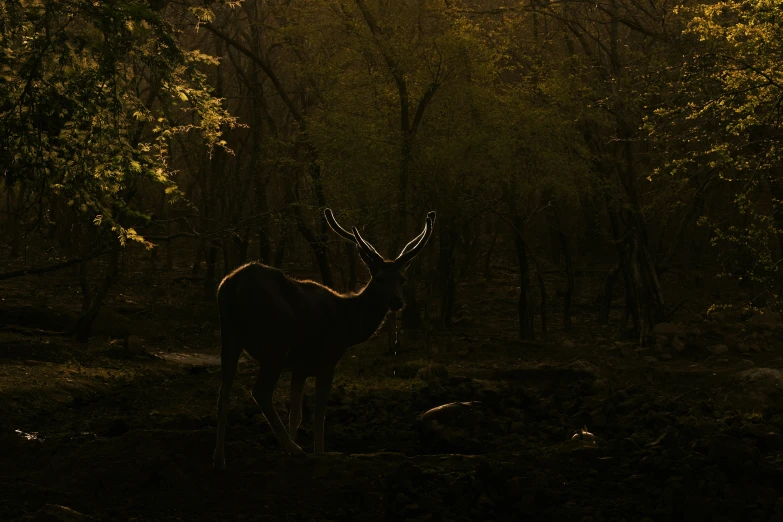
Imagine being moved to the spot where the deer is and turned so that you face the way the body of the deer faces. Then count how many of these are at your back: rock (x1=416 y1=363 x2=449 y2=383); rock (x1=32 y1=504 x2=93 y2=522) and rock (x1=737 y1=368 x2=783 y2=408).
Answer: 1

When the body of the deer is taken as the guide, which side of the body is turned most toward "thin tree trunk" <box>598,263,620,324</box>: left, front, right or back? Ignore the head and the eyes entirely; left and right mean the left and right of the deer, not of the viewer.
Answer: front

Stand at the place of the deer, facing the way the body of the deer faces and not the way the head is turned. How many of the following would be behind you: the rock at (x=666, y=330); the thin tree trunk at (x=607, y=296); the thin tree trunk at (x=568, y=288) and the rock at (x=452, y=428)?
0

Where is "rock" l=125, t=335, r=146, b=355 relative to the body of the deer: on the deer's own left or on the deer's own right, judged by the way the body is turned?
on the deer's own left

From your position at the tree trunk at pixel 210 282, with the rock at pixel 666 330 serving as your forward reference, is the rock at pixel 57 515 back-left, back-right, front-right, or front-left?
front-right

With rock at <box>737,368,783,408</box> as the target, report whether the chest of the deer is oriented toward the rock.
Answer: yes

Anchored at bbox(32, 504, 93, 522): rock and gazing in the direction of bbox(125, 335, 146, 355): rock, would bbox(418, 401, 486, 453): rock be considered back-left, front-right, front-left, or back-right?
front-right

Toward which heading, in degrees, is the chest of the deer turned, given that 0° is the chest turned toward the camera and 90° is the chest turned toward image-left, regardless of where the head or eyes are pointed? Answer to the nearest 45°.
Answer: approximately 225°

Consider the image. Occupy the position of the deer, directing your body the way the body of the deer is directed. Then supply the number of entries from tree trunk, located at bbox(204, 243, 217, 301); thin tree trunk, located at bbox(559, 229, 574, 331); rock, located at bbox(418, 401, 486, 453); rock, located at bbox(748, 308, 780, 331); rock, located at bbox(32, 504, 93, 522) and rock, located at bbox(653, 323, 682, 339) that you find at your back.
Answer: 1

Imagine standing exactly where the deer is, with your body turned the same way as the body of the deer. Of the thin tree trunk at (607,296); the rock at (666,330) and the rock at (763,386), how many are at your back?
0

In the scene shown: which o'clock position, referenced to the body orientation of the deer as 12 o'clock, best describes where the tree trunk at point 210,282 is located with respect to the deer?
The tree trunk is roughly at 10 o'clock from the deer.

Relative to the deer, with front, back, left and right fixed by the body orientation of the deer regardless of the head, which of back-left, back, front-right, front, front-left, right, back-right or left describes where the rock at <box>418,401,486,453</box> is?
front

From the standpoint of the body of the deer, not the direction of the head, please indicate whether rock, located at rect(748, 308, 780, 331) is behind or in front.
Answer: in front

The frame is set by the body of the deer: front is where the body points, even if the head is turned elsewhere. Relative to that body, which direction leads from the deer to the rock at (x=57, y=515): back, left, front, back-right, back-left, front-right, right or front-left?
back
